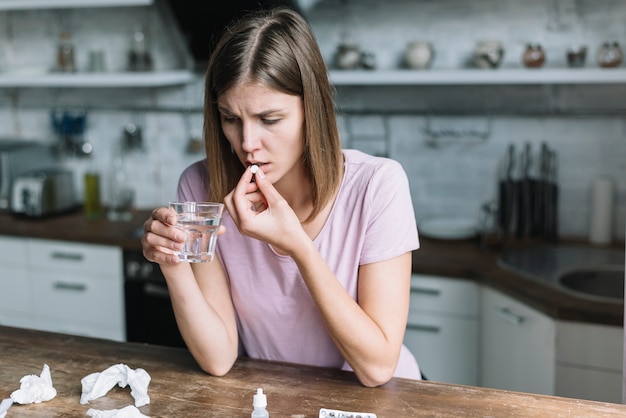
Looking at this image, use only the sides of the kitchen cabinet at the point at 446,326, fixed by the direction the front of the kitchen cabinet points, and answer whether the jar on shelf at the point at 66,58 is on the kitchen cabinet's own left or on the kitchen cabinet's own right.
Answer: on the kitchen cabinet's own right

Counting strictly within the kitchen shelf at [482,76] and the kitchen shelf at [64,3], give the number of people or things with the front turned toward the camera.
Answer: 2

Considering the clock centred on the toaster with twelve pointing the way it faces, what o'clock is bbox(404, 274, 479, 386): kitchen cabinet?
The kitchen cabinet is roughly at 9 o'clock from the toaster.

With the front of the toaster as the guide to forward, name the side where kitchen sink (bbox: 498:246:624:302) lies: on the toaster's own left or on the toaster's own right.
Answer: on the toaster's own left

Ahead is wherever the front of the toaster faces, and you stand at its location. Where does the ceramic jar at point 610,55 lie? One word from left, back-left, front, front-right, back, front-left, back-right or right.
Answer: left

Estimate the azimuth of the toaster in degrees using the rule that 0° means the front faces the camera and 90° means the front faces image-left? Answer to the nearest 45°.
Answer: approximately 45°

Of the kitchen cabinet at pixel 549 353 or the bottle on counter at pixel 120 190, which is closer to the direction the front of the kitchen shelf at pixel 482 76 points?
the kitchen cabinet

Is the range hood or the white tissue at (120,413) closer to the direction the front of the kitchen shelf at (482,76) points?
the white tissue

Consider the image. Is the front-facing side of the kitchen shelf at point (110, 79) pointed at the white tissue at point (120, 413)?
yes

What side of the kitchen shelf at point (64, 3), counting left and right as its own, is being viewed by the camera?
front

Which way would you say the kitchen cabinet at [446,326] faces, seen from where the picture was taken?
facing the viewer

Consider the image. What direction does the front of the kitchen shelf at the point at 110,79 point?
toward the camera

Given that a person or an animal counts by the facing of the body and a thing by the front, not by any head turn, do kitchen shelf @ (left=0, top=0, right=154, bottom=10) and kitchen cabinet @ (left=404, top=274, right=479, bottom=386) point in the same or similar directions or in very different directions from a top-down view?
same or similar directions

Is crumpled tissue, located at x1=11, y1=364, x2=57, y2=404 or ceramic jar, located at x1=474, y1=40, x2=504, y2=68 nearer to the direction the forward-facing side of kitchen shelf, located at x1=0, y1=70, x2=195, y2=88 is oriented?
the crumpled tissue

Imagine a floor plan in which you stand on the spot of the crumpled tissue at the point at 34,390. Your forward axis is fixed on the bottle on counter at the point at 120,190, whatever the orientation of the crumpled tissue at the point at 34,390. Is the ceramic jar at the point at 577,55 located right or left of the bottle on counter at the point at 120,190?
right
